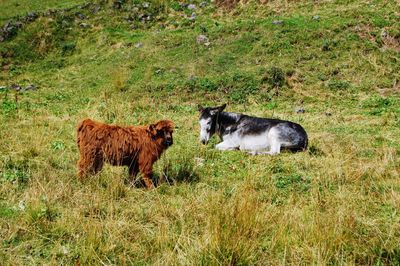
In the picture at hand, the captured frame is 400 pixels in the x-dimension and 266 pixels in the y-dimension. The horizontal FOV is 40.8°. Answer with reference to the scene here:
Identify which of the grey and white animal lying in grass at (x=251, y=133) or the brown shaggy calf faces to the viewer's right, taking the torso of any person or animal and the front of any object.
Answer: the brown shaggy calf

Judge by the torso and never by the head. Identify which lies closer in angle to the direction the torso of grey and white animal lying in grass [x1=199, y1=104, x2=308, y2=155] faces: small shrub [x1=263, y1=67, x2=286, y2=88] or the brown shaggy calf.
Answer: the brown shaggy calf

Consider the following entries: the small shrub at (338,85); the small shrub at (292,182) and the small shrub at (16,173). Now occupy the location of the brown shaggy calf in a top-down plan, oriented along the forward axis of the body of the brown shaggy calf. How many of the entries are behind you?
1

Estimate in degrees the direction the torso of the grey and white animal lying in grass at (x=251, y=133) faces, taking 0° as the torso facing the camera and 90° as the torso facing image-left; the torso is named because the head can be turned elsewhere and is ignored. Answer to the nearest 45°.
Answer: approximately 90°

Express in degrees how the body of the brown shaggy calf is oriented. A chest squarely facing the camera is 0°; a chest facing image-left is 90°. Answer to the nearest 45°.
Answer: approximately 270°

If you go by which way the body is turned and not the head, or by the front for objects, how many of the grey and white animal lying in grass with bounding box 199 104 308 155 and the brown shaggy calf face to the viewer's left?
1

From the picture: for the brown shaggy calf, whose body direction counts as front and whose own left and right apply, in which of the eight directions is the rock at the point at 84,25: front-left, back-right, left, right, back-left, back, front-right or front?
left

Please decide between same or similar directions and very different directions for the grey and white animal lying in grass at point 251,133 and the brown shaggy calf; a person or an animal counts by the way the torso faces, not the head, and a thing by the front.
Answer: very different directions

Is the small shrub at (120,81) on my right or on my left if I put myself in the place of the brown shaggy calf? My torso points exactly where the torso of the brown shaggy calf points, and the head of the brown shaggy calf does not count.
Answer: on my left

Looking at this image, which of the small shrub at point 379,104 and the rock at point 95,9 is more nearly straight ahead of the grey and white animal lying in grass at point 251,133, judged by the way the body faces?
the rock

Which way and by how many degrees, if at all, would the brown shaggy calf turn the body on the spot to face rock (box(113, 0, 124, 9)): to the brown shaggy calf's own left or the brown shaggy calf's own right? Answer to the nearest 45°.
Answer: approximately 90° to the brown shaggy calf's own left

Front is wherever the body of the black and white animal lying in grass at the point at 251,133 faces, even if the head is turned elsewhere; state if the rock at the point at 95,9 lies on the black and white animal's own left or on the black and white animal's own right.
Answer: on the black and white animal's own right

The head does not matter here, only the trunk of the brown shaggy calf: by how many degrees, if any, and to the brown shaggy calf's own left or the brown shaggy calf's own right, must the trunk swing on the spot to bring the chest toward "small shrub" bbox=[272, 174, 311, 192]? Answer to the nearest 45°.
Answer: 0° — it already faces it

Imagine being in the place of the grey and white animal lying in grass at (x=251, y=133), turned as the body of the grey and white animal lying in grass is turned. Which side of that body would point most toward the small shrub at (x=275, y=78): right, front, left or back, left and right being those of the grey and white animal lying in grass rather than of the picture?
right
